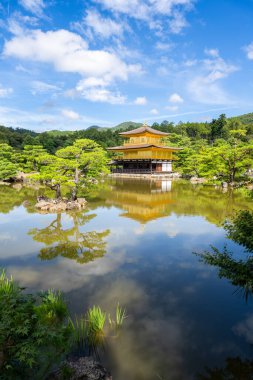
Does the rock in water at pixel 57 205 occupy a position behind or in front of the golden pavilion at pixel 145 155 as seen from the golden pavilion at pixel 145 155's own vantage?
in front

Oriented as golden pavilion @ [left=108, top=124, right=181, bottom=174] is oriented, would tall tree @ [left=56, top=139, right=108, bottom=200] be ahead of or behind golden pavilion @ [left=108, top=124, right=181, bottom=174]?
ahead

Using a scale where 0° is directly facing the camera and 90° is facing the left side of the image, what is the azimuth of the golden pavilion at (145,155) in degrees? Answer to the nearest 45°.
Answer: approximately 45°
